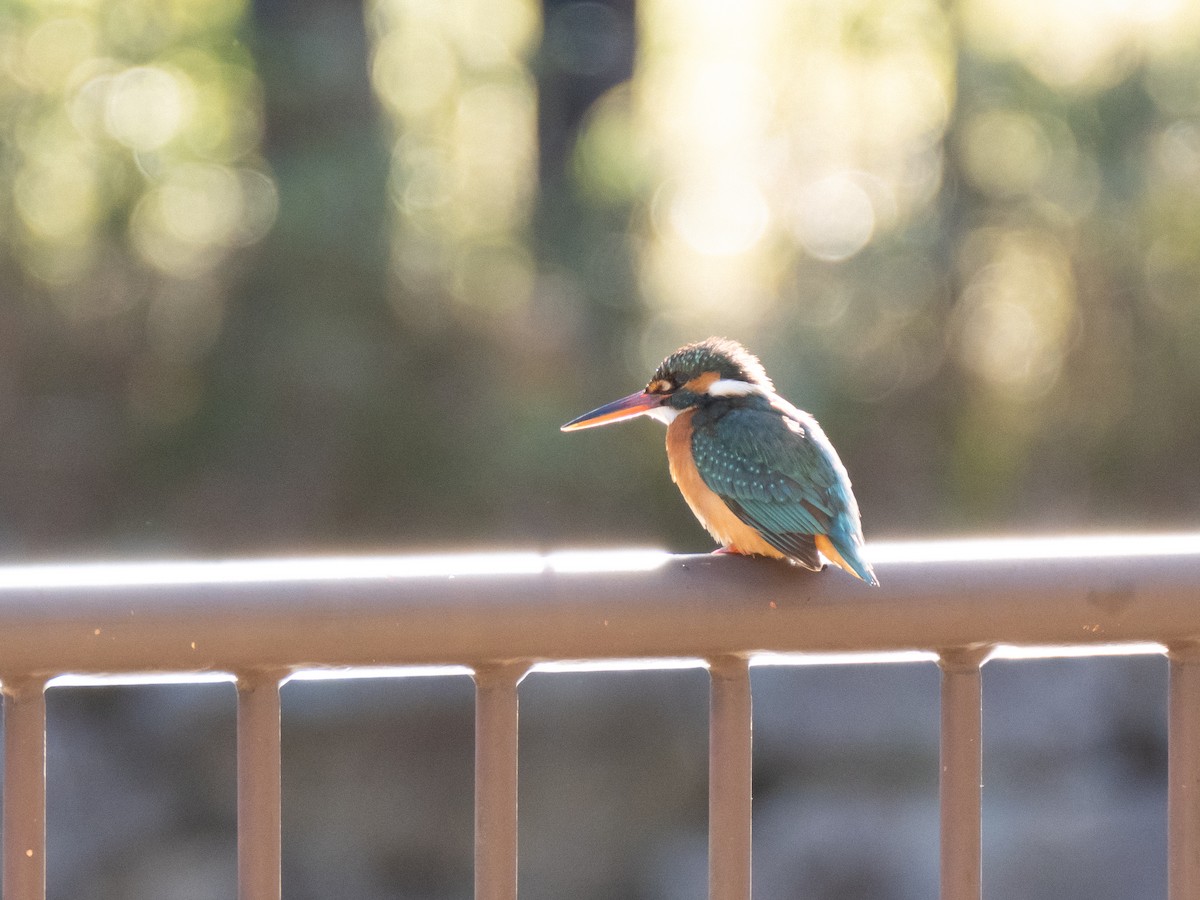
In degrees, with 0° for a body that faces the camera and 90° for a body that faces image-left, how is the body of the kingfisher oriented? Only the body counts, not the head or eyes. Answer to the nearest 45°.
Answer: approximately 90°
